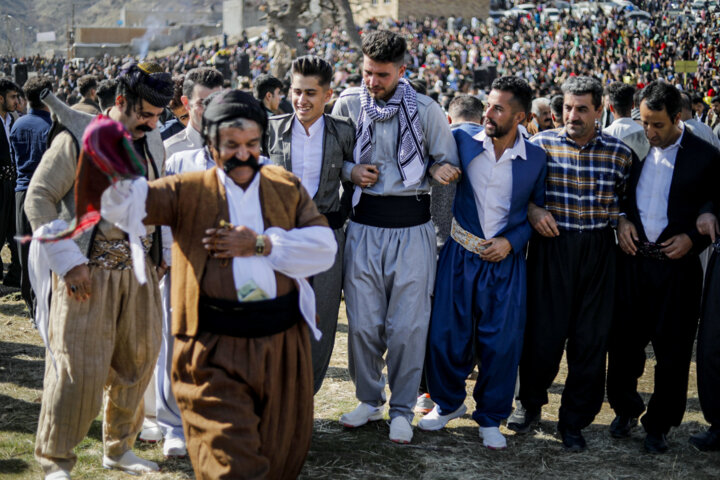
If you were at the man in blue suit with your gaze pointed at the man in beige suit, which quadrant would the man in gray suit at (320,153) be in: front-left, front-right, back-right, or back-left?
front-right

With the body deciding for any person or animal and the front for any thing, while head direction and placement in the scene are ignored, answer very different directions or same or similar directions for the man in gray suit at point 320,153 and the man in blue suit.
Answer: same or similar directions

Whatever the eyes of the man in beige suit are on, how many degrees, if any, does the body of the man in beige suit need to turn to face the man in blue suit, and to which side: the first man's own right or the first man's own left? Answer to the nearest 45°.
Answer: approximately 45° to the first man's own left

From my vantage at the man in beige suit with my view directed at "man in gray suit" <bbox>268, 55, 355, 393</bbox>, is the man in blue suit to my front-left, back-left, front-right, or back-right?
front-right

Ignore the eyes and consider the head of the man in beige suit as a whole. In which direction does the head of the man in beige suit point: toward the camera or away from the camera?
toward the camera

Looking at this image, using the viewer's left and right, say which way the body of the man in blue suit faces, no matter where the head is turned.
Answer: facing the viewer

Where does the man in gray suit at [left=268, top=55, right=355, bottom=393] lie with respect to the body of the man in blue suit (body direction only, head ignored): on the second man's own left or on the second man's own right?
on the second man's own right

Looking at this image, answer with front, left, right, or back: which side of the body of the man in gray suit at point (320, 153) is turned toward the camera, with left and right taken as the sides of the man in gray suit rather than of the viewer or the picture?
front

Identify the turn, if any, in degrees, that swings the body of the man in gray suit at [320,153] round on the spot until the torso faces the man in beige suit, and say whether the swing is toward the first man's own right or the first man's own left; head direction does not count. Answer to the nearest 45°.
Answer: approximately 45° to the first man's own right

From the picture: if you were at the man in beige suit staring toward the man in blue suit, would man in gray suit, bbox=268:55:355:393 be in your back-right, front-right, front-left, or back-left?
front-left

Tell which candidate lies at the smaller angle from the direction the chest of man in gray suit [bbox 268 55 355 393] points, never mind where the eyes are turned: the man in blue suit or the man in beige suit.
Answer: the man in beige suit

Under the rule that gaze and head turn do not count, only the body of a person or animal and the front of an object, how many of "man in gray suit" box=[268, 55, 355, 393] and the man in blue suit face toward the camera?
2

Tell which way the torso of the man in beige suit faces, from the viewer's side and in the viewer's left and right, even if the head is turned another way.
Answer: facing the viewer and to the right of the viewer
